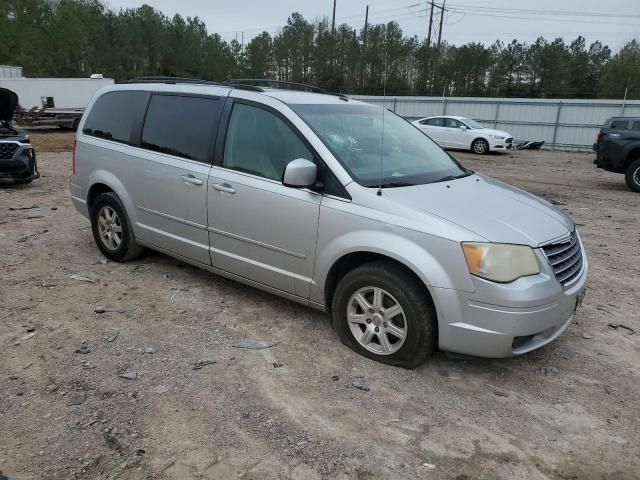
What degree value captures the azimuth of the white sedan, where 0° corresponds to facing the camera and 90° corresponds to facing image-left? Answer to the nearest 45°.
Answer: approximately 315°

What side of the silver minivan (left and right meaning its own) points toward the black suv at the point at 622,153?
left

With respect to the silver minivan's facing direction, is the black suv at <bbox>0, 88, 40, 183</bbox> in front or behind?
behind

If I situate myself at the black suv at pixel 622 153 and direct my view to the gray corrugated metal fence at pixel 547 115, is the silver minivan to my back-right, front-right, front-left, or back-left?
back-left

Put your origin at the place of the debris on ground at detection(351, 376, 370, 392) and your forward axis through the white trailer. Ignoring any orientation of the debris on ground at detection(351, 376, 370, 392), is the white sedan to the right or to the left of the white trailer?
right

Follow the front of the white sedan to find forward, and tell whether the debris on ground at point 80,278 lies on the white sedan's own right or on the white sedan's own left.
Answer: on the white sedan's own right

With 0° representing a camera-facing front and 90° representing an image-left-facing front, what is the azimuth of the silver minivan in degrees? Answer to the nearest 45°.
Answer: approximately 315°

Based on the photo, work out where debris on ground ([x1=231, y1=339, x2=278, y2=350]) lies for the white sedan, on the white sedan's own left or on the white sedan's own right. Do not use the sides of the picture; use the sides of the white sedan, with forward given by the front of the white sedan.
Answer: on the white sedan's own right
